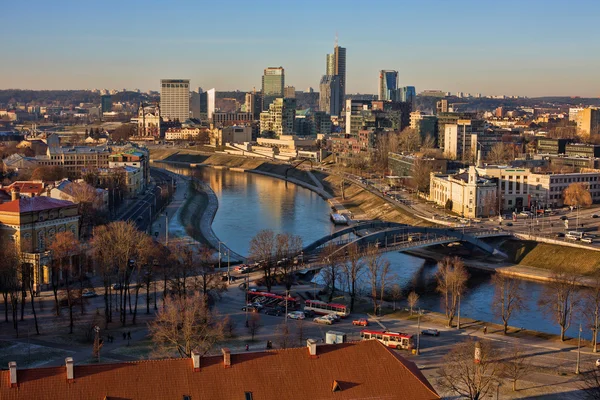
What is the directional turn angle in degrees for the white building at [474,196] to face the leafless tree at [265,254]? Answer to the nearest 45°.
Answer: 0° — it already faces it

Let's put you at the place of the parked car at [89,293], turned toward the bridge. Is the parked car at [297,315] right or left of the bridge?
right

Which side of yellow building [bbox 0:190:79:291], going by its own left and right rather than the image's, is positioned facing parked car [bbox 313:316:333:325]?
front

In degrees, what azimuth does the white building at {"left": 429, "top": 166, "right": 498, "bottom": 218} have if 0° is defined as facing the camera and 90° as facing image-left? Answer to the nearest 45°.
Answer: approximately 45°

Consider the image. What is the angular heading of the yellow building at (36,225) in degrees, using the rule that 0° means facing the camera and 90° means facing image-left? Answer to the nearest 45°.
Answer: approximately 315°

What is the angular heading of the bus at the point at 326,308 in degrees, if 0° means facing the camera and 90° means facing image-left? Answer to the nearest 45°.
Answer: approximately 315°

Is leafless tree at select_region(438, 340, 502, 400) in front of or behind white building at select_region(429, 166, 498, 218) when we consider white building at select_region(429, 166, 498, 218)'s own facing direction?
in front

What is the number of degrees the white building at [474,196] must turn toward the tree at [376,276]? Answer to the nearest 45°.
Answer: approximately 45° to its left

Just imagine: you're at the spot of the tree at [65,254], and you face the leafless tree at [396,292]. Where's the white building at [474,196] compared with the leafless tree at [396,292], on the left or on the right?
left
